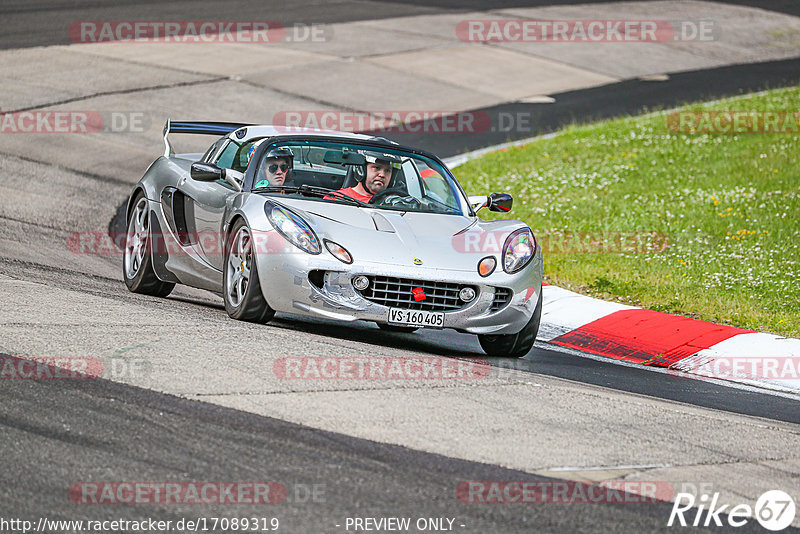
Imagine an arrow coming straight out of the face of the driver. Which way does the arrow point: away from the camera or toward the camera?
toward the camera

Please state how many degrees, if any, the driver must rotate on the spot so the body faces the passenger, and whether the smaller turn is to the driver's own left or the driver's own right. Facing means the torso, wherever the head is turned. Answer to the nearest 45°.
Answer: approximately 135° to the driver's own right

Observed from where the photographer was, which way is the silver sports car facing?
facing the viewer and to the right of the viewer

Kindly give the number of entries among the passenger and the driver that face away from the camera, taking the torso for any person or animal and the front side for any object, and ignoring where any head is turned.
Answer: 0

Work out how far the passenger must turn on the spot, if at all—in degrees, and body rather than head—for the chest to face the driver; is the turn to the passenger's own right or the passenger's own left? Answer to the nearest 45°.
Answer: approximately 45° to the passenger's own left

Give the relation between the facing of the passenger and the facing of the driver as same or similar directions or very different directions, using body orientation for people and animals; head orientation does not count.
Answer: same or similar directions
